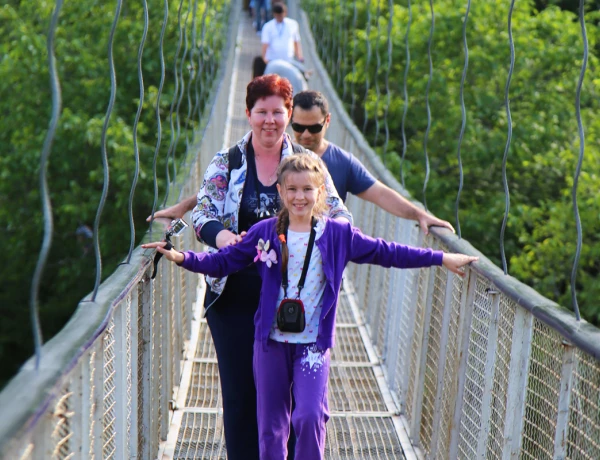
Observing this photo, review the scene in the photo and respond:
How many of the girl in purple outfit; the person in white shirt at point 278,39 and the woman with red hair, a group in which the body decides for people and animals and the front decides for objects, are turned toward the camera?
3

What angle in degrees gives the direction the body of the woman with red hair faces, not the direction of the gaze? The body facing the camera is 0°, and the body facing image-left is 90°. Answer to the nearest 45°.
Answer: approximately 0°

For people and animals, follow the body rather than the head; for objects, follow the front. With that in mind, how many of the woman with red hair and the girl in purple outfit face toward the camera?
2

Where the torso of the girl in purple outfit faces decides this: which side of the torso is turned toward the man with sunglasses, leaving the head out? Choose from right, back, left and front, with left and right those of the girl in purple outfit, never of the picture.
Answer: back

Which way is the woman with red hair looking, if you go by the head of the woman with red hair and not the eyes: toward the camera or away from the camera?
toward the camera

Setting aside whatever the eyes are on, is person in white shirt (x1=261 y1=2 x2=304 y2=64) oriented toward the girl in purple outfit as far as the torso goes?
yes

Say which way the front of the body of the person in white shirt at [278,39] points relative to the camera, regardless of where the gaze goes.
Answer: toward the camera

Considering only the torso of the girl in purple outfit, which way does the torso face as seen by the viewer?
toward the camera

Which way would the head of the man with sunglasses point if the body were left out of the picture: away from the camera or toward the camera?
toward the camera

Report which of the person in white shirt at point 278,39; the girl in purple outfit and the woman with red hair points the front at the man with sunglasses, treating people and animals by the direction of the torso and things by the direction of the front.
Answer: the person in white shirt

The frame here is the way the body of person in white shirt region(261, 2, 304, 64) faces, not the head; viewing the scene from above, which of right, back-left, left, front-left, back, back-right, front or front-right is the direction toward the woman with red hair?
front

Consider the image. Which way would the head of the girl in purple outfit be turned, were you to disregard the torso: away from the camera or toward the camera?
toward the camera

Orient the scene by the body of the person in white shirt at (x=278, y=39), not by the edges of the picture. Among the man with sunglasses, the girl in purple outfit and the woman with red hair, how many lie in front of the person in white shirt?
3
